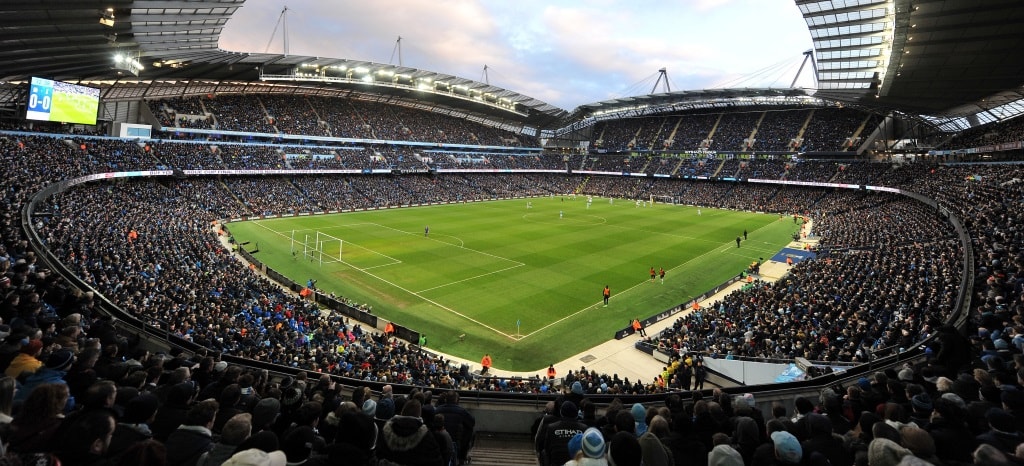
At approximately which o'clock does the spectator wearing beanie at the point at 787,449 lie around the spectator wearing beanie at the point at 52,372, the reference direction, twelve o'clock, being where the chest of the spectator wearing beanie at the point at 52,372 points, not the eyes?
the spectator wearing beanie at the point at 787,449 is roughly at 3 o'clock from the spectator wearing beanie at the point at 52,372.

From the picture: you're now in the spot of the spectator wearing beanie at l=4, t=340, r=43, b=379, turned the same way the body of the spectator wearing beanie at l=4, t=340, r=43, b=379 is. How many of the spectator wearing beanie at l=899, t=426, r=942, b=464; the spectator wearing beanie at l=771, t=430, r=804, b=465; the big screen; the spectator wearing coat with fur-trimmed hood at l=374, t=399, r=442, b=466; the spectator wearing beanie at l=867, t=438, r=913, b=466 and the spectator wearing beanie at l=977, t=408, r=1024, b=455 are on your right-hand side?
5

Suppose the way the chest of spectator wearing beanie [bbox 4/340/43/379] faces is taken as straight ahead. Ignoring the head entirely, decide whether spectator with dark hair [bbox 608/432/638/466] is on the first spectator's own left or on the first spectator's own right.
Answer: on the first spectator's own right

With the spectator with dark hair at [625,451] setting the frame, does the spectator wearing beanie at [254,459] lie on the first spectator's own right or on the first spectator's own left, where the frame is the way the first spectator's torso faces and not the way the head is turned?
on the first spectator's own left

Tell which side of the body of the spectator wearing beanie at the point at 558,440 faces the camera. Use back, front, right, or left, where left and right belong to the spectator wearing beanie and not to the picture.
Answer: back

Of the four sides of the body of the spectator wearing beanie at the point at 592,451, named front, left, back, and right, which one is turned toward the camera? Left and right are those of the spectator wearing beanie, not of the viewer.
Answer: back

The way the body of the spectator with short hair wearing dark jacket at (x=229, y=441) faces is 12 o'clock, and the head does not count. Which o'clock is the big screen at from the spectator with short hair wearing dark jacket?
The big screen is roughly at 10 o'clock from the spectator with short hair wearing dark jacket.

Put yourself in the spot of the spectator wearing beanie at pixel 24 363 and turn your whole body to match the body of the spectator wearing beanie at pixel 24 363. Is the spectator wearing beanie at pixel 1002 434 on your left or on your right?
on your right

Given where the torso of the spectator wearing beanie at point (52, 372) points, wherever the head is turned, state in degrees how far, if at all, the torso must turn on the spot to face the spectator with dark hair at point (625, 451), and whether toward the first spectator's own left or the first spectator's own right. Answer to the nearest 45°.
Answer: approximately 90° to the first spectator's own right

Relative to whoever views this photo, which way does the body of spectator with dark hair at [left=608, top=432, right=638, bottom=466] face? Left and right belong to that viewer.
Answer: facing away from the viewer
